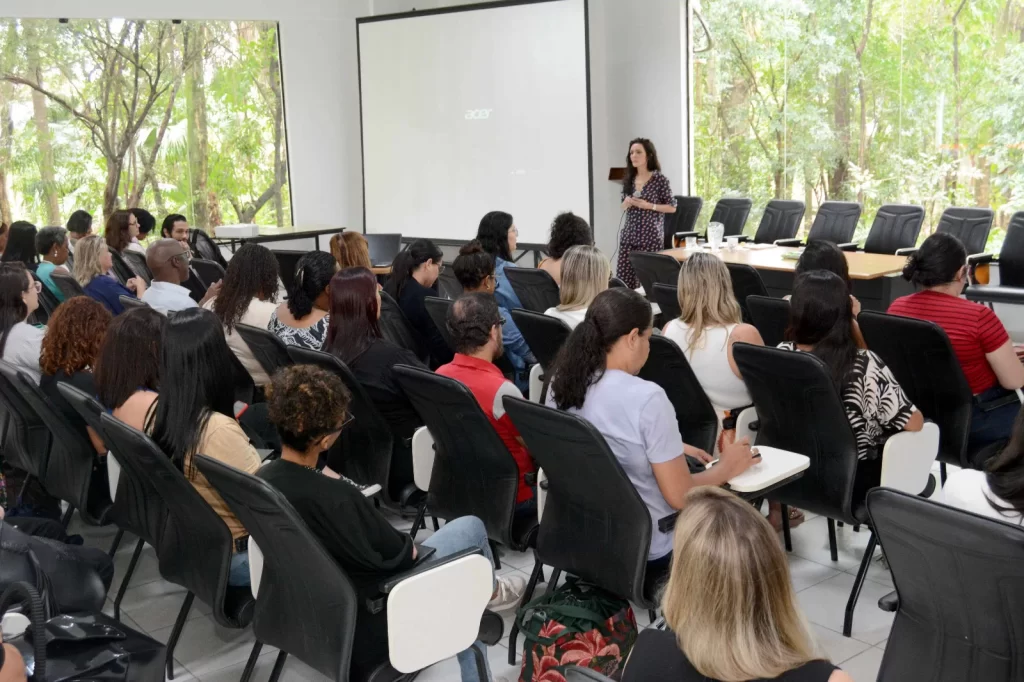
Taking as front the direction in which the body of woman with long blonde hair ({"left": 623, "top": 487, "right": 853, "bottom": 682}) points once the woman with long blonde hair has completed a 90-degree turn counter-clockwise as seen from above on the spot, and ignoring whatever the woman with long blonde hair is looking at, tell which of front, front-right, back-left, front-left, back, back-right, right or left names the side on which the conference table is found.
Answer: right

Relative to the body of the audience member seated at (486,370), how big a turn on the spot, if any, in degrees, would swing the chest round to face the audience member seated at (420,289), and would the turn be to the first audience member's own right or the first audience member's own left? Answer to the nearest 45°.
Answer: approximately 45° to the first audience member's own left

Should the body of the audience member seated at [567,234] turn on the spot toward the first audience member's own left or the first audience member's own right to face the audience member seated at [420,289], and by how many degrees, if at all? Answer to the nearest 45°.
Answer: approximately 180°

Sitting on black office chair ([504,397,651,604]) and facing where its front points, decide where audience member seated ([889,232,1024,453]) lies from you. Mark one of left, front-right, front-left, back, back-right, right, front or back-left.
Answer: front

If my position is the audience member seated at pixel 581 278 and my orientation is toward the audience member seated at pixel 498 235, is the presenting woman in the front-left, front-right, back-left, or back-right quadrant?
front-right

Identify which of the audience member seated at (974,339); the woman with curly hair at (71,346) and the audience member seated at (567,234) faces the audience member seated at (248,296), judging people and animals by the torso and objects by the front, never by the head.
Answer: the woman with curly hair

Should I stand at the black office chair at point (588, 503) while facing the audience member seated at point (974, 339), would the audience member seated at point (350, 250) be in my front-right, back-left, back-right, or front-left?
front-left

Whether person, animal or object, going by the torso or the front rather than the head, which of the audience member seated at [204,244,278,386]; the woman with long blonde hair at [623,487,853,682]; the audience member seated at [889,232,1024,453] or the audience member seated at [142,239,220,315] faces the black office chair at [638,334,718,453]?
the woman with long blonde hair

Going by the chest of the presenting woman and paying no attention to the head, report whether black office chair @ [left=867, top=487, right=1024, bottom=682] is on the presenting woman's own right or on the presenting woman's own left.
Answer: on the presenting woman's own left

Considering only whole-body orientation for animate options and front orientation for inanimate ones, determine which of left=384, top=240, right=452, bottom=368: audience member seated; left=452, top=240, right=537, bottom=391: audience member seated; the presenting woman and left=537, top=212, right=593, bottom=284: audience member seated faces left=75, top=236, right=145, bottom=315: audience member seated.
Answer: the presenting woman

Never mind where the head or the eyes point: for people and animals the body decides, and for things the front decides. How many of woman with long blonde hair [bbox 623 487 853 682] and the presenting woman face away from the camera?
1

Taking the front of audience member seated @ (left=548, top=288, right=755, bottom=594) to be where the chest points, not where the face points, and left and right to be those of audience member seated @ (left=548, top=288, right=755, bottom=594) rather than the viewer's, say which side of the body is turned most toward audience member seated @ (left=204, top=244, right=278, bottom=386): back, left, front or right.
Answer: left

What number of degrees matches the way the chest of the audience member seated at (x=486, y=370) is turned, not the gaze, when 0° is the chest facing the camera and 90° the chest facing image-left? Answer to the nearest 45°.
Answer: approximately 225°

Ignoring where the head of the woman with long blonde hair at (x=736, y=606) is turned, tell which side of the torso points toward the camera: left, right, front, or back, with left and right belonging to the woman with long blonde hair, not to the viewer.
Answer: back

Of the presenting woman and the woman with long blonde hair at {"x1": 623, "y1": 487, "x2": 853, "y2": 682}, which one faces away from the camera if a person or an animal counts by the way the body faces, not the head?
the woman with long blonde hair

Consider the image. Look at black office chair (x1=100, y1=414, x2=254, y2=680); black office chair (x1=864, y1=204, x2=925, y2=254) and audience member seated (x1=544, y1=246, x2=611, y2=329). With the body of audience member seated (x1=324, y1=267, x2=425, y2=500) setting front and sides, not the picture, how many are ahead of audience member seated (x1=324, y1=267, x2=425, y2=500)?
2

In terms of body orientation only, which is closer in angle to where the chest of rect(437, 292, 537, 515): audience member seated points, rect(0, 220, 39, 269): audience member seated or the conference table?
the conference table

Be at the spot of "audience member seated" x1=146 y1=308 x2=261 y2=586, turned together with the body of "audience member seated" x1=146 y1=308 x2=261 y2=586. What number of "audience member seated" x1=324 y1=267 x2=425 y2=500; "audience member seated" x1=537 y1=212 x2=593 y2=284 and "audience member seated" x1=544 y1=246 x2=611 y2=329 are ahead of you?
3

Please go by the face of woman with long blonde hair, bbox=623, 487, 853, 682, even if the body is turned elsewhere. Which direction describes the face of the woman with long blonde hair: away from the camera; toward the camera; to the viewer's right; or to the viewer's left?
away from the camera

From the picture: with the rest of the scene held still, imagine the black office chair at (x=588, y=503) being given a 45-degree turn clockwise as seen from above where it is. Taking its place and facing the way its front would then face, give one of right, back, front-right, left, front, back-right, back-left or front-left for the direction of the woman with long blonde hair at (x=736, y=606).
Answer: right
